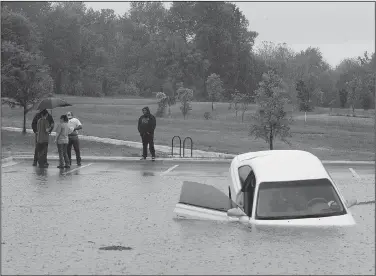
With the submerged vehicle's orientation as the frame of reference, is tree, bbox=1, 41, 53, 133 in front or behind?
behind

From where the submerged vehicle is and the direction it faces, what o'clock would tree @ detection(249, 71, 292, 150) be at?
The tree is roughly at 6 o'clock from the submerged vehicle.

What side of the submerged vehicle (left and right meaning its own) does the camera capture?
front
